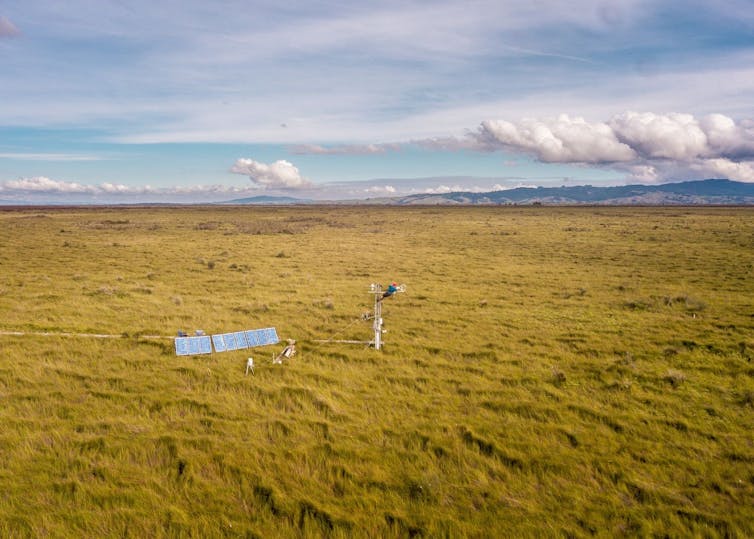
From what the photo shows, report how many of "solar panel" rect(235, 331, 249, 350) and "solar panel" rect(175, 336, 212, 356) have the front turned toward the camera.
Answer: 2

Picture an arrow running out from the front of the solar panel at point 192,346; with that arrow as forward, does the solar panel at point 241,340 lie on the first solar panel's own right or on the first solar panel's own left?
on the first solar panel's own left

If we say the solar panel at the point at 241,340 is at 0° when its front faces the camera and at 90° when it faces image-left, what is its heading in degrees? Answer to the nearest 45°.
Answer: approximately 0°
